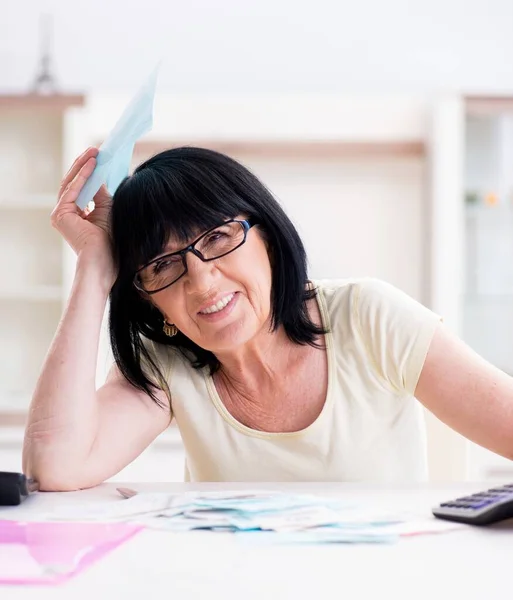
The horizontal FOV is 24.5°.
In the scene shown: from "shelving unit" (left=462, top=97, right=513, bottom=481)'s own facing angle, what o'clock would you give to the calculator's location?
The calculator is roughly at 12 o'clock from the shelving unit.

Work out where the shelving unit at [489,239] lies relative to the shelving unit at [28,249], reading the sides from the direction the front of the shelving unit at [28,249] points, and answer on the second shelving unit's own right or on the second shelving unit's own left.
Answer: on the second shelving unit's own left

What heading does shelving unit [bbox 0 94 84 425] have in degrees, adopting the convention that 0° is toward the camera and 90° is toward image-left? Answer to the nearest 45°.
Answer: approximately 0°

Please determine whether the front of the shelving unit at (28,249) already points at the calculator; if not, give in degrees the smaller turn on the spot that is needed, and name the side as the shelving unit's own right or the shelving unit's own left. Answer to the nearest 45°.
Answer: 0° — it already faces it

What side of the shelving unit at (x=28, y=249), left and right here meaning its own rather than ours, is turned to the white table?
front

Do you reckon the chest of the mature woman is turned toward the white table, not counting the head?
yes

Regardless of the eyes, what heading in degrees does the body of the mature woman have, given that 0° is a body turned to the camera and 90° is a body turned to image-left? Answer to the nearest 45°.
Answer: approximately 0°

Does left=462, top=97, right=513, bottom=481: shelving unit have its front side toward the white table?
yes
